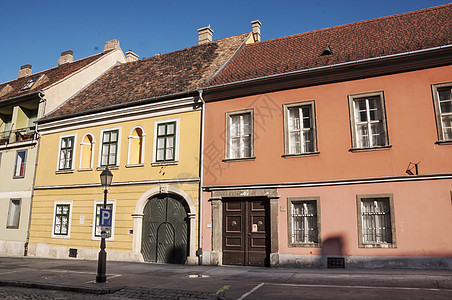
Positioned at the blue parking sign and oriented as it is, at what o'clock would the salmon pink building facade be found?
The salmon pink building facade is roughly at 9 o'clock from the blue parking sign.

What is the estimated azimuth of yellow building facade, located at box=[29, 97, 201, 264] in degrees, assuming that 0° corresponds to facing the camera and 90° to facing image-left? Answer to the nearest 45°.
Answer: approximately 45°

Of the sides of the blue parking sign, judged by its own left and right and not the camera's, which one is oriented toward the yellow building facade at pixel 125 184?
back

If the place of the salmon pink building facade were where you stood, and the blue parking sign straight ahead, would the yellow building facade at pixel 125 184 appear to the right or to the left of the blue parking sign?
right

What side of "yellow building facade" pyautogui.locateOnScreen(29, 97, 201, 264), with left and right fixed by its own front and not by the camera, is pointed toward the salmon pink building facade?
left

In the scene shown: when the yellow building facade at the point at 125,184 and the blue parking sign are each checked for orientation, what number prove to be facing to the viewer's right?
0

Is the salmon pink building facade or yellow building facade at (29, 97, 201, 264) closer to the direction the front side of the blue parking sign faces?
the salmon pink building facade

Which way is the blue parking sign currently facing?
toward the camera

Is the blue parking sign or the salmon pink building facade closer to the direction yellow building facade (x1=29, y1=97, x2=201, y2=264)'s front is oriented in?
the blue parking sign

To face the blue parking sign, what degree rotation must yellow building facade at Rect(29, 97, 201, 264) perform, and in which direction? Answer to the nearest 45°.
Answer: approximately 45° to its left
